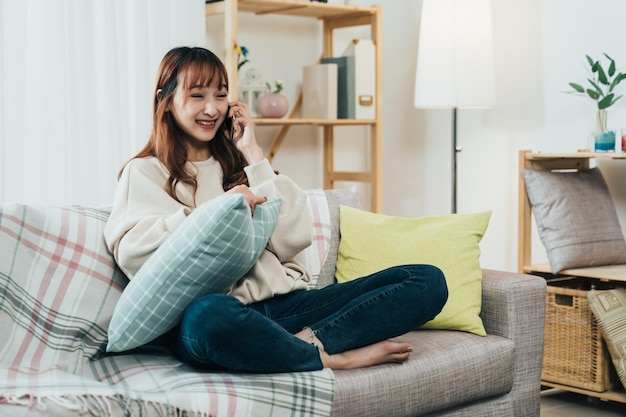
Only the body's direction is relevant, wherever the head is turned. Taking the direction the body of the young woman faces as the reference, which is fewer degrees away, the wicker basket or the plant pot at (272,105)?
the wicker basket

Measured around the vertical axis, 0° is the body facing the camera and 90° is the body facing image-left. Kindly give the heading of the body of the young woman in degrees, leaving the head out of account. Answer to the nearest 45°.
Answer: approximately 315°

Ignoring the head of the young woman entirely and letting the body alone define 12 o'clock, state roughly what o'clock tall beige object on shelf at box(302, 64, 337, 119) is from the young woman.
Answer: The tall beige object on shelf is roughly at 8 o'clock from the young woman.

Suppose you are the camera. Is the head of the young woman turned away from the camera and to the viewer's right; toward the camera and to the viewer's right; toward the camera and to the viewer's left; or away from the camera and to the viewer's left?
toward the camera and to the viewer's right

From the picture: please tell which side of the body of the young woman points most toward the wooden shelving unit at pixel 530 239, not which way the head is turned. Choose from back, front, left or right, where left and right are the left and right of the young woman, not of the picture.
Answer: left

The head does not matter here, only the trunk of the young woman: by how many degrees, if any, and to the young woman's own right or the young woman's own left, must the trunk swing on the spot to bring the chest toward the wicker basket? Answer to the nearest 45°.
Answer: approximately 90° to the young woman's own left

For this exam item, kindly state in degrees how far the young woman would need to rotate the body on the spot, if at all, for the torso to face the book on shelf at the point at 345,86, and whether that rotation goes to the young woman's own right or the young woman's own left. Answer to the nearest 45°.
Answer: approximately 135° to the young woman's own left

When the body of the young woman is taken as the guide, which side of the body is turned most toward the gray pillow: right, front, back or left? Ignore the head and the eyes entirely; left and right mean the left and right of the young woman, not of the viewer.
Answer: left

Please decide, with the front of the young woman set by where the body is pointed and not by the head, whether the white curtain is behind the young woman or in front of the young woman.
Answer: behind
